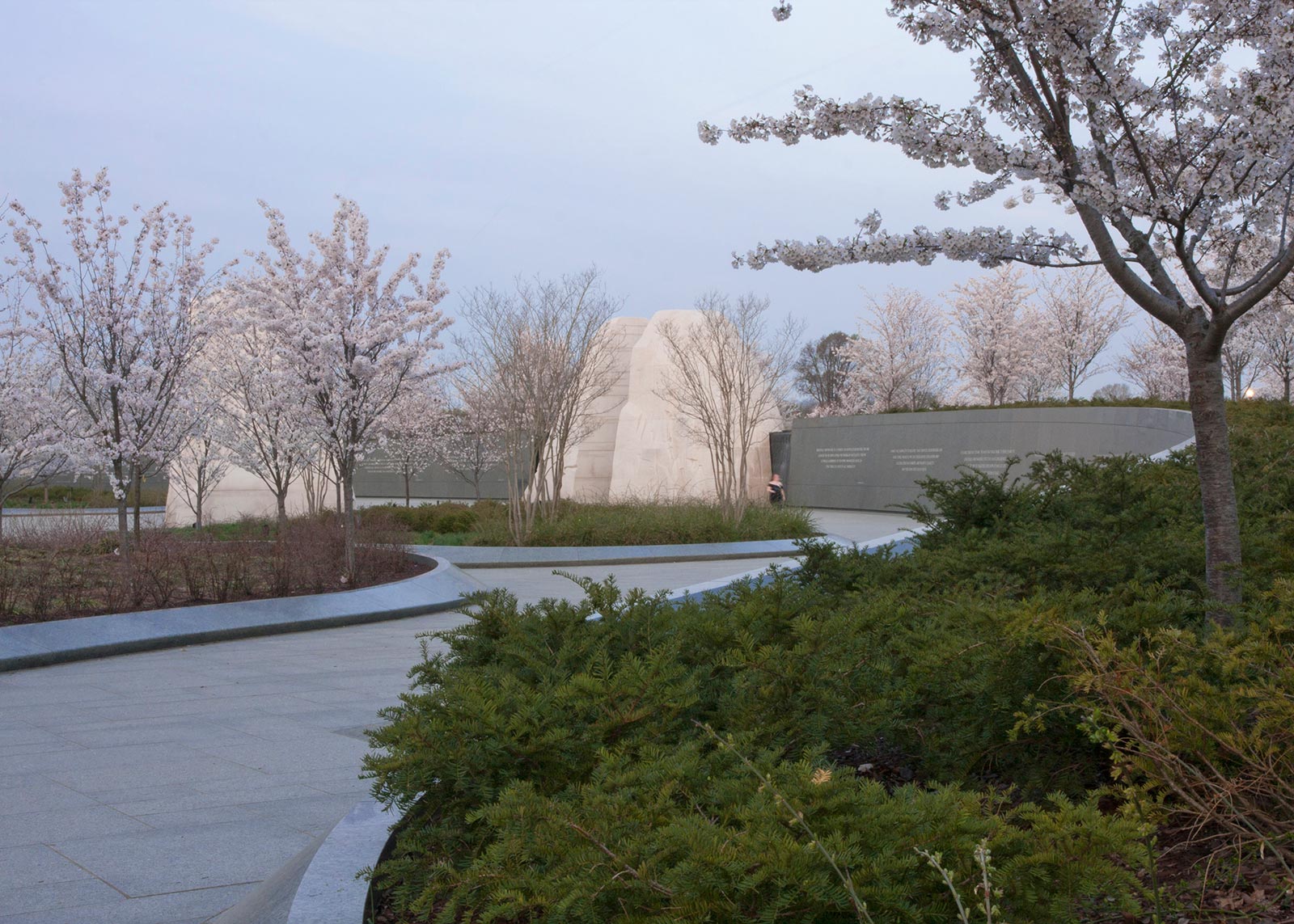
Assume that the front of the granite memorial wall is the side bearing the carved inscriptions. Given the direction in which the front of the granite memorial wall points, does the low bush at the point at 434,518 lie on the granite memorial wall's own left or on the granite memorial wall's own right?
on the granite memorial wall's own right

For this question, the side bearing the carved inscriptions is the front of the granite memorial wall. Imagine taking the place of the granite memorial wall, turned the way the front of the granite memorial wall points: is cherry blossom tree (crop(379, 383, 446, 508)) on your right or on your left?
on your right

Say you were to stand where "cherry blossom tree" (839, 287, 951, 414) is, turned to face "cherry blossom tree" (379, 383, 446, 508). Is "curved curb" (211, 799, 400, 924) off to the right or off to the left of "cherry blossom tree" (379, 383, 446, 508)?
left

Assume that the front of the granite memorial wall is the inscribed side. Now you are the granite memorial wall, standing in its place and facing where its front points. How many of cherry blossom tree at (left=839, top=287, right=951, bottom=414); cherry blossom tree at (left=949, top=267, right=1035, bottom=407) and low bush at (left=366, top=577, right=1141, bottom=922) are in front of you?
1

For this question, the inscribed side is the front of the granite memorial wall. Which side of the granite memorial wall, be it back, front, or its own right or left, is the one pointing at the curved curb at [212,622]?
front

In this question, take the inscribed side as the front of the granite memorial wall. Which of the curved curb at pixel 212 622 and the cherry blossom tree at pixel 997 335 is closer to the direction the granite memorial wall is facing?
the curved curb

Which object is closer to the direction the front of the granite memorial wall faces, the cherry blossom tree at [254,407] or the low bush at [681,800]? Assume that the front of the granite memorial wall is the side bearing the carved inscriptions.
the low bush

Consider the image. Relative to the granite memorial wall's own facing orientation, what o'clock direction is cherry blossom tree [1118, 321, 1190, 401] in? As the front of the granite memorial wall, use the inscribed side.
The cherry blossom tree is roughly at 7 o'clock from the granite memorial wall.

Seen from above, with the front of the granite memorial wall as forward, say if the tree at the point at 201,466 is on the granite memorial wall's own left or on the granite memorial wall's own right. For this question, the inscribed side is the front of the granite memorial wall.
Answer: on the granite memorial wall's own right

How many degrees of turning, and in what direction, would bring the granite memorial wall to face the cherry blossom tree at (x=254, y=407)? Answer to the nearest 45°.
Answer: approximately 45° to its right

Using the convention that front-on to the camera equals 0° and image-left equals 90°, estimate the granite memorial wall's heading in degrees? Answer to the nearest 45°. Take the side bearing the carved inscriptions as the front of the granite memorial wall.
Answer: approximately 0°
